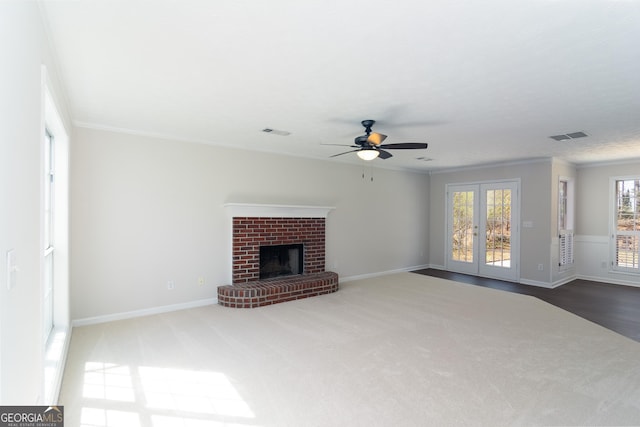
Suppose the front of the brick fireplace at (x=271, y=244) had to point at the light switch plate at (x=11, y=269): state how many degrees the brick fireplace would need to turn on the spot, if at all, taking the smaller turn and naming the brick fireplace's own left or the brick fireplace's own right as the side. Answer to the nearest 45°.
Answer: approximately 45° to the brick fireplace's own right

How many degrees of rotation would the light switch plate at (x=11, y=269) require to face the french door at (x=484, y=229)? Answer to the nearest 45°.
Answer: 0° — it already faces it

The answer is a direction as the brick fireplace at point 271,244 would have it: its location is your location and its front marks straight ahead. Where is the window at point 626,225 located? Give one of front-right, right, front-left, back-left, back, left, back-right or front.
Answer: front-left

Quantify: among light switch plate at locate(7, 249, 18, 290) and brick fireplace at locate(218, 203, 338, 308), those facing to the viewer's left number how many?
0

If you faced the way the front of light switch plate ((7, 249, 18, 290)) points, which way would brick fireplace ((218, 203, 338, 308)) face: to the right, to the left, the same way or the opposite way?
to the right

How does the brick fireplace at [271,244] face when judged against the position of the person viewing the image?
facing the viewer and to the right of the viewer

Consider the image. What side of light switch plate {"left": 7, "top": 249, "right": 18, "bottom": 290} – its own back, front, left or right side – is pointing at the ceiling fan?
front

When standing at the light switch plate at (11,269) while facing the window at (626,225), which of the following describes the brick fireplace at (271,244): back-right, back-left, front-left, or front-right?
front-left

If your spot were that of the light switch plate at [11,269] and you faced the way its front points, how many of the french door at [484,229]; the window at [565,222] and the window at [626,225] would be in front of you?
3

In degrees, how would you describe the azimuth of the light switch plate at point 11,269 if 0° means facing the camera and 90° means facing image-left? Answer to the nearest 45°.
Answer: approximately 270°

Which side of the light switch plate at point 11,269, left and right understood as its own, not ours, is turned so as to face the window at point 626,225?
front

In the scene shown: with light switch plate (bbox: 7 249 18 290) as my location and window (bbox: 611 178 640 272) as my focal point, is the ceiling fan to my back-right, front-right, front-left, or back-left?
front-left

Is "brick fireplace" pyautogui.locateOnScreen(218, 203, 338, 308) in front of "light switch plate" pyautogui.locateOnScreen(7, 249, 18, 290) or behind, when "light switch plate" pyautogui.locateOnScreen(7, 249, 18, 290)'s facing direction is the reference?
in front
